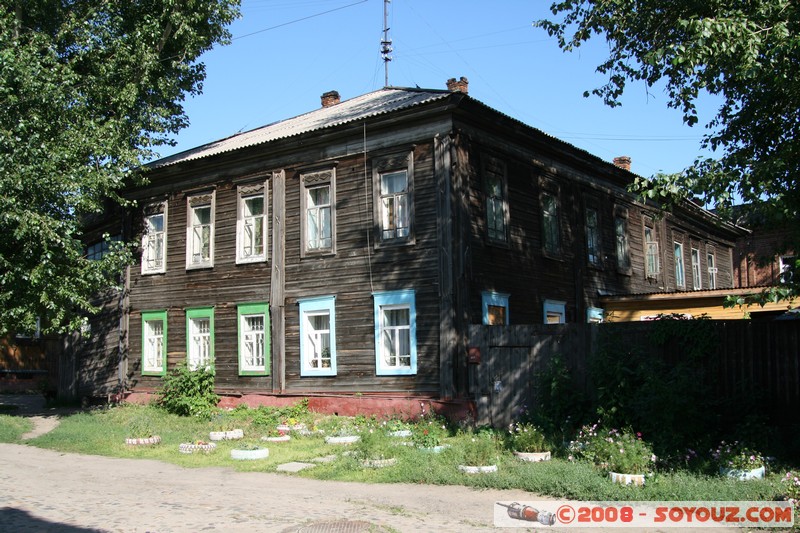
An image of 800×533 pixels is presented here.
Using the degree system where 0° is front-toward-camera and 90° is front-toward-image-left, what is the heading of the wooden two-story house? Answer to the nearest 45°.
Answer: approximately 45°

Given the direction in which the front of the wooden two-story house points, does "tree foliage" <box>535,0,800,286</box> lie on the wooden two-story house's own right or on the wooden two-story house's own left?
on the wooden two-story house's own left

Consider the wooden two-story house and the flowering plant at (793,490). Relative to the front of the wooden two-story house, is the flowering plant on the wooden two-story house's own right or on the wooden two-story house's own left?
on the wooden two-story house's own left

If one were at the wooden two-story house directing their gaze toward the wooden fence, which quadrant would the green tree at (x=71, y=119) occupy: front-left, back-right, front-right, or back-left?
back-right

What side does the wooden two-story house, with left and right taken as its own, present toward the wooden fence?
left

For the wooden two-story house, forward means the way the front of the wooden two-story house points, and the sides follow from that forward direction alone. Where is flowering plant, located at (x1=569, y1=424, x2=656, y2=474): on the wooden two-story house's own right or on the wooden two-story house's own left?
on the wooden two-story house's own left

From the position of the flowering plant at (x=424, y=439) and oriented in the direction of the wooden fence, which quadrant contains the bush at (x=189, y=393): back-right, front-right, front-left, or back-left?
back-left

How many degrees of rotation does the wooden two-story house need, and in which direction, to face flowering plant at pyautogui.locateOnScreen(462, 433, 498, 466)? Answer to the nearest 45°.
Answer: approximately 45° to its left

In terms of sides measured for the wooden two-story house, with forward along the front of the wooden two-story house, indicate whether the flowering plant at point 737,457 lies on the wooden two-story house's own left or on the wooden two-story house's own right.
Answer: on the wooden two-story house's own left
